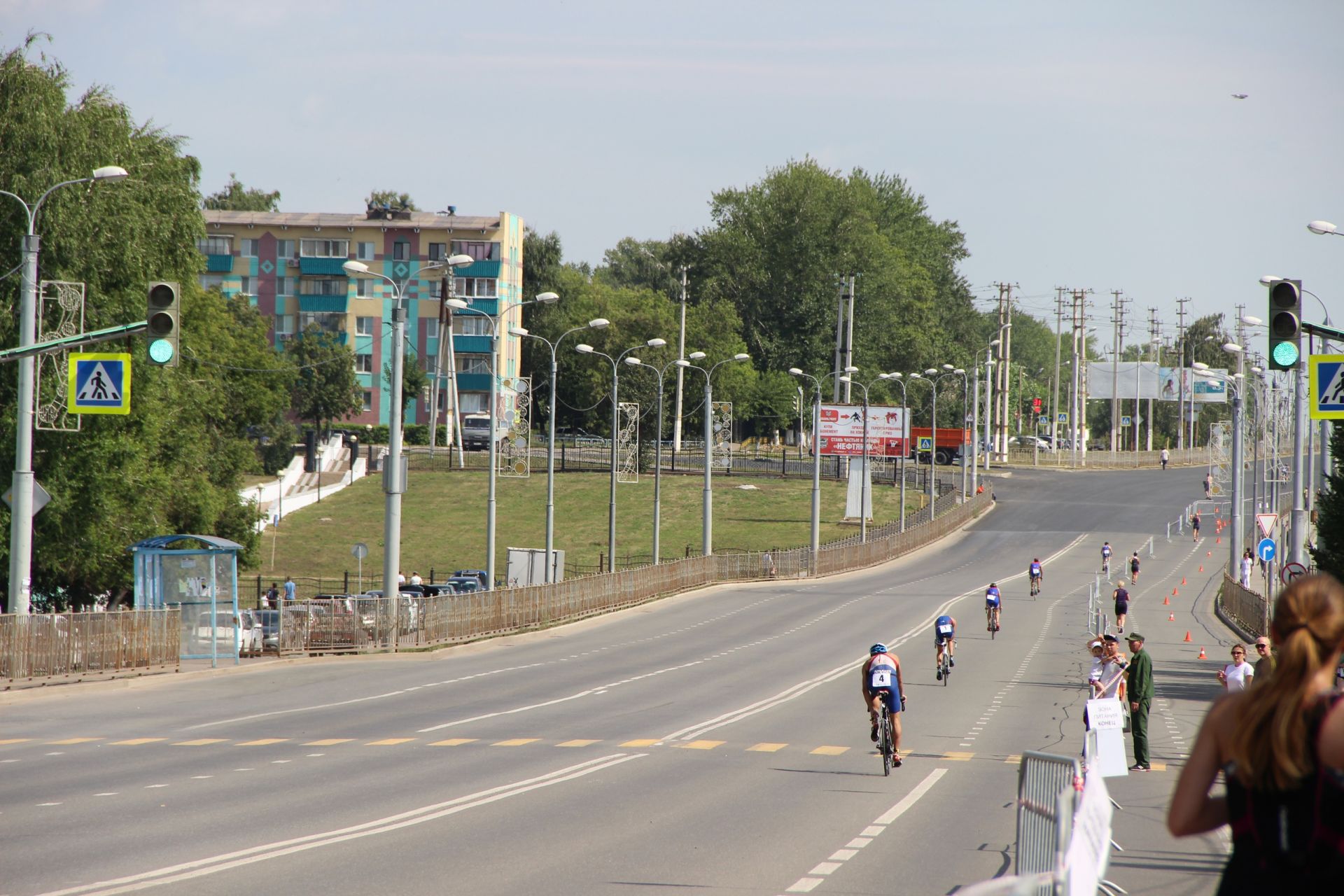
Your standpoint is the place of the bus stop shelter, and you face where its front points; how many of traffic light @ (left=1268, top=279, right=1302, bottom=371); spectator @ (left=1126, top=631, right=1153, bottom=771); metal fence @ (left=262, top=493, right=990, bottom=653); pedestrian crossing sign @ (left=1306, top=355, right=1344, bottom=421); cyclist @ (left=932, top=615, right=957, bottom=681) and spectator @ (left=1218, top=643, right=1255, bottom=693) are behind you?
0

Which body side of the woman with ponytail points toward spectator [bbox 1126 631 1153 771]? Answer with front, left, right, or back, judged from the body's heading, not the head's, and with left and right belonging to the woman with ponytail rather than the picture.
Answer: front

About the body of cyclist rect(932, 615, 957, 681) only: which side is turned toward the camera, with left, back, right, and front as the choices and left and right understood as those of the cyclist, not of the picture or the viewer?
back

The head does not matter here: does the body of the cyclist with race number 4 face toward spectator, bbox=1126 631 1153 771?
no

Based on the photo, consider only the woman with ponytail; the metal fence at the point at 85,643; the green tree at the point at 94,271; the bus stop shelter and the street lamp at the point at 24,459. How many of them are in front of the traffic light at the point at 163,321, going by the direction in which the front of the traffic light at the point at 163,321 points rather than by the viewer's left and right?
1

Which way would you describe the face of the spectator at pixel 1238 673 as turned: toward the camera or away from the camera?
toward the camera

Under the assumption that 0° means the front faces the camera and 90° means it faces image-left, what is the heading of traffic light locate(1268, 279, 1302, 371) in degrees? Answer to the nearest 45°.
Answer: approximately 0°

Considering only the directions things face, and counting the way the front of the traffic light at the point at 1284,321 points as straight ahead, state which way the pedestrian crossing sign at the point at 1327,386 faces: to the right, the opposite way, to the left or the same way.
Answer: the same way

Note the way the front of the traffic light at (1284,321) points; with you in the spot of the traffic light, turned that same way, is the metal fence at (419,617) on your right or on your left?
on your right

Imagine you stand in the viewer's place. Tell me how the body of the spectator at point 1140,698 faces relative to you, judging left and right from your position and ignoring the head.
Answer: facing to the left of the viewer

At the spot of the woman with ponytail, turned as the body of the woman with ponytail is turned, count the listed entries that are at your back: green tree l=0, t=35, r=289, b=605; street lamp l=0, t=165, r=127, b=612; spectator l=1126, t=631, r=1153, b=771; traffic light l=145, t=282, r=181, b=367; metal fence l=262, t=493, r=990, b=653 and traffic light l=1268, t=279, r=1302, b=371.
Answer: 0

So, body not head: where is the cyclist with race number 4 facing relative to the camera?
away from the camera

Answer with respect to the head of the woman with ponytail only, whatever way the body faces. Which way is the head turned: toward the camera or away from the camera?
away from the camera

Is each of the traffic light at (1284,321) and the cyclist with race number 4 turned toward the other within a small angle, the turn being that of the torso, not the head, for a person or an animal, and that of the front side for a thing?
no

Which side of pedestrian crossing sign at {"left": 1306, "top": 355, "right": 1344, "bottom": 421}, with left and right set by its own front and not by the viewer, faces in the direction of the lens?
front

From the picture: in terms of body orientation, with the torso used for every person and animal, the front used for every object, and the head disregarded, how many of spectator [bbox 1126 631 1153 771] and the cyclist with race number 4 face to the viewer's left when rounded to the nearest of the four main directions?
1

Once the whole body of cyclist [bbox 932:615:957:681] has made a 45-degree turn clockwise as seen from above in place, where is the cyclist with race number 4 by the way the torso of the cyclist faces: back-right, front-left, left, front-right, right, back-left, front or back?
back-right

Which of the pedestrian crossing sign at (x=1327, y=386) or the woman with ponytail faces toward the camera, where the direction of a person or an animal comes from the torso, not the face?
the pedestrian crossing sign

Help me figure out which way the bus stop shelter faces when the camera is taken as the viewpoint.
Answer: facing to the right of the viewer

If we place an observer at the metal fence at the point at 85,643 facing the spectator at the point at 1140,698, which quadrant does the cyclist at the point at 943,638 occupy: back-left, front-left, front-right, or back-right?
front-left

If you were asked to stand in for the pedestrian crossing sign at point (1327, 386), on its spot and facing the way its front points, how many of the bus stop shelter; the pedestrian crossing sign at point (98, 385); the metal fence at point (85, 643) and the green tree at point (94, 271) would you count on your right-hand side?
4
